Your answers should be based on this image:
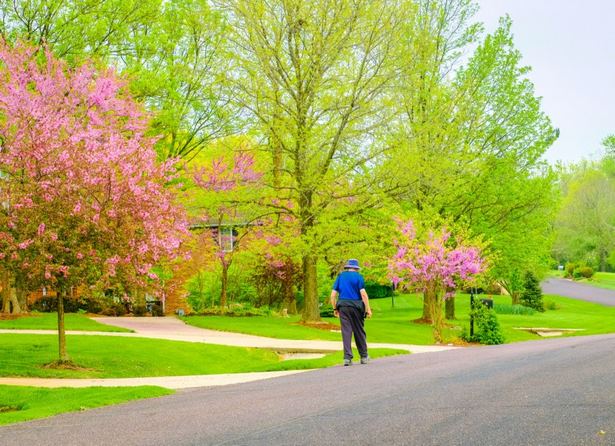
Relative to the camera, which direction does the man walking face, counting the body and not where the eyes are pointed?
away from the camera

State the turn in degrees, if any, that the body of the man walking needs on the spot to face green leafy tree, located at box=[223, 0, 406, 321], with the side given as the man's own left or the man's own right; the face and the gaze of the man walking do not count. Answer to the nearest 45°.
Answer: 0° — they already face it

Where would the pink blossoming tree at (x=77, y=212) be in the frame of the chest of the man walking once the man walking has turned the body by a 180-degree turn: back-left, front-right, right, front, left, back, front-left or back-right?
right

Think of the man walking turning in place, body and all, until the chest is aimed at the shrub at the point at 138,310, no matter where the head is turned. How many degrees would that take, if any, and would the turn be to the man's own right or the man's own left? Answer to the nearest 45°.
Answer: approximately 45° to the man's own left

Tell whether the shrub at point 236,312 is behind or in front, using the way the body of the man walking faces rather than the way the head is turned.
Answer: in front

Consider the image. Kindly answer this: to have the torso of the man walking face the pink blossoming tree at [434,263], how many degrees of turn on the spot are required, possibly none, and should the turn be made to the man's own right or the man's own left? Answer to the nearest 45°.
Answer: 0° — they already face it

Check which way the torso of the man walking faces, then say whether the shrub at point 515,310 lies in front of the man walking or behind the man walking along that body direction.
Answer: in front
